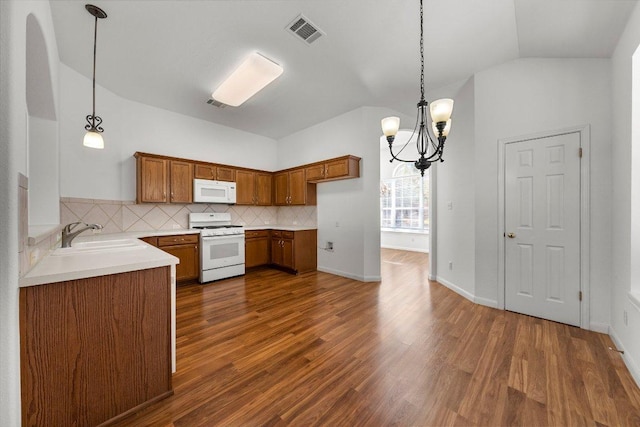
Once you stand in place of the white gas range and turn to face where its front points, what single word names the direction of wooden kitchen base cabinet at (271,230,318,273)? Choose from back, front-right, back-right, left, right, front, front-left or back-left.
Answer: front-left

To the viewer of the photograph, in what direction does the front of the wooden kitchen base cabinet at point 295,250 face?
facing the viewer and to the left of the viewer

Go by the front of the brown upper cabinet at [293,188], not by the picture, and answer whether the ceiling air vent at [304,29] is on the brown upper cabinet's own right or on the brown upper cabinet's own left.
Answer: on the brown upper cabinet's own left

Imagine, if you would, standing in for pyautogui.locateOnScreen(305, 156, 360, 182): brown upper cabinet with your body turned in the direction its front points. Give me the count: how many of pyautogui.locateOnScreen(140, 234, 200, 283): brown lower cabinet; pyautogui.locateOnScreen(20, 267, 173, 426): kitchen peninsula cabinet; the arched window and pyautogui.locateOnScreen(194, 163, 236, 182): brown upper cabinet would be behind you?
1

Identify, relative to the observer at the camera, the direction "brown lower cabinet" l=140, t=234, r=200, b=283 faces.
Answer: facing the viewer

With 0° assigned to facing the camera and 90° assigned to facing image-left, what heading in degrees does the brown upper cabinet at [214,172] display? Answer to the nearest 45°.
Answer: approximately 315°

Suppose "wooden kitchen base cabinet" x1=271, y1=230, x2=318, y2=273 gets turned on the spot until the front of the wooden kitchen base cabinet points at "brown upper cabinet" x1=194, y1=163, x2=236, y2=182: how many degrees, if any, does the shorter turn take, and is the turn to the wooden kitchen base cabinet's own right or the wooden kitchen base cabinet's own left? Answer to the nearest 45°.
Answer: approximately 45° to the wooden kitchen base cabinet's own right

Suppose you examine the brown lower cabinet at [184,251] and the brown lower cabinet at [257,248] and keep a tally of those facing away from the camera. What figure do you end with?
0

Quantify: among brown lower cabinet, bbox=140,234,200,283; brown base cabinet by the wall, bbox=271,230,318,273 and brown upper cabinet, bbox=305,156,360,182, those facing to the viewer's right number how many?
0

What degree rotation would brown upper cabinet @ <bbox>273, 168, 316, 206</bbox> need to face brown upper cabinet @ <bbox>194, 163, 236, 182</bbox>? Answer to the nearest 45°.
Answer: approximately 45° to its right

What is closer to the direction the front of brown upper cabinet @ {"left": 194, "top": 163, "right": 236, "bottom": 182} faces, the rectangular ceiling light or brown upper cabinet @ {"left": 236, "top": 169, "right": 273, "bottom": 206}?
the rectangular ceiling light
